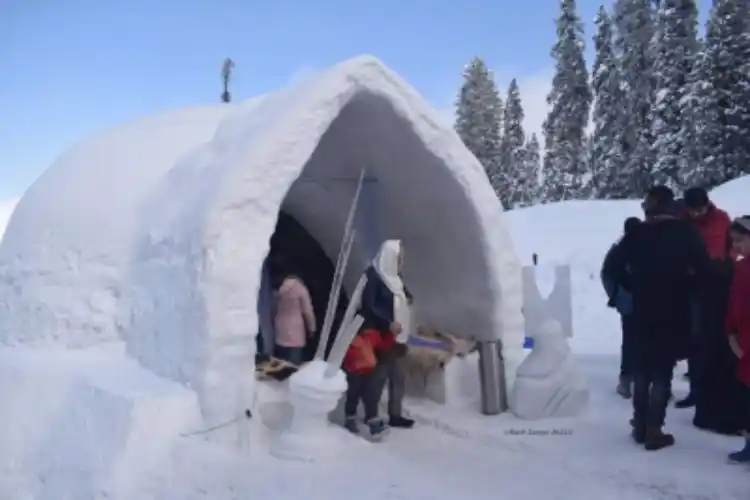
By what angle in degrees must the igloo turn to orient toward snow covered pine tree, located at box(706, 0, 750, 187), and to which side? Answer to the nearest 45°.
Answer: approximately 90° to its left

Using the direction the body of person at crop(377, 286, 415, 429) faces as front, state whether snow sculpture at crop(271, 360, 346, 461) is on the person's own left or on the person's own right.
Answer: on the person's own right

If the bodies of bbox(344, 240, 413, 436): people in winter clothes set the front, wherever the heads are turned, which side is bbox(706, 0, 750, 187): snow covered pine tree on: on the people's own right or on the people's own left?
on the people's own left

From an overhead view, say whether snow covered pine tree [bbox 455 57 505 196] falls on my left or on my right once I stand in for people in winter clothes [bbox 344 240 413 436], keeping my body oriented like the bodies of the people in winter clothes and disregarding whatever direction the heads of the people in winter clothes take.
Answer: on my left

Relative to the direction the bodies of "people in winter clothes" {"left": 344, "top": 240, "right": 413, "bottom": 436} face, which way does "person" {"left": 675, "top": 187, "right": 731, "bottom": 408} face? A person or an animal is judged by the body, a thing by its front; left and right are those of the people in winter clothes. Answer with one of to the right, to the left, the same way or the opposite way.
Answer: the opposite way
